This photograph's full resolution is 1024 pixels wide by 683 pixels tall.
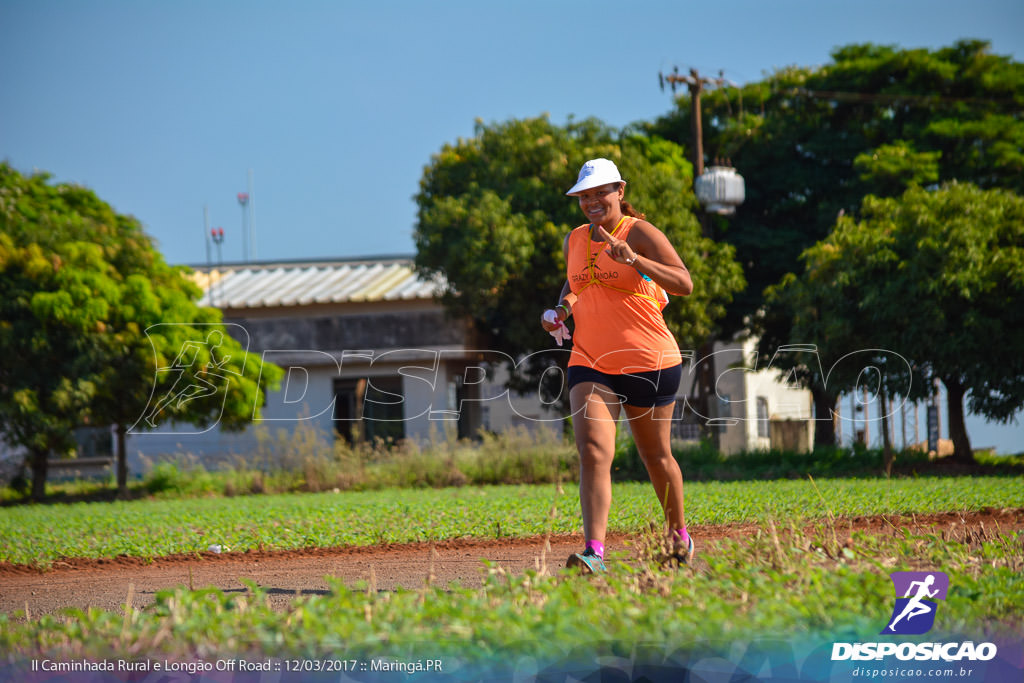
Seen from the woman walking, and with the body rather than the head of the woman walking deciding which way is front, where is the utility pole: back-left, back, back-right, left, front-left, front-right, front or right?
back-right

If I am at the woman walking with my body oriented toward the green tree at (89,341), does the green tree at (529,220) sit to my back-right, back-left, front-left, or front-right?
front-right

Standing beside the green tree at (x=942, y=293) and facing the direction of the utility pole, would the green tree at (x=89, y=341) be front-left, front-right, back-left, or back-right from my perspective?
front-left

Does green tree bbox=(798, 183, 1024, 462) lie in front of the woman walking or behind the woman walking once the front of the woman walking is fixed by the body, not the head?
behind

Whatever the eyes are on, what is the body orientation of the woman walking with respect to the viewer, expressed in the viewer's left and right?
facing the viewer and to the left of the viewer

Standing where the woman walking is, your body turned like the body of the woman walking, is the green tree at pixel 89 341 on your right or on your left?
on your right
